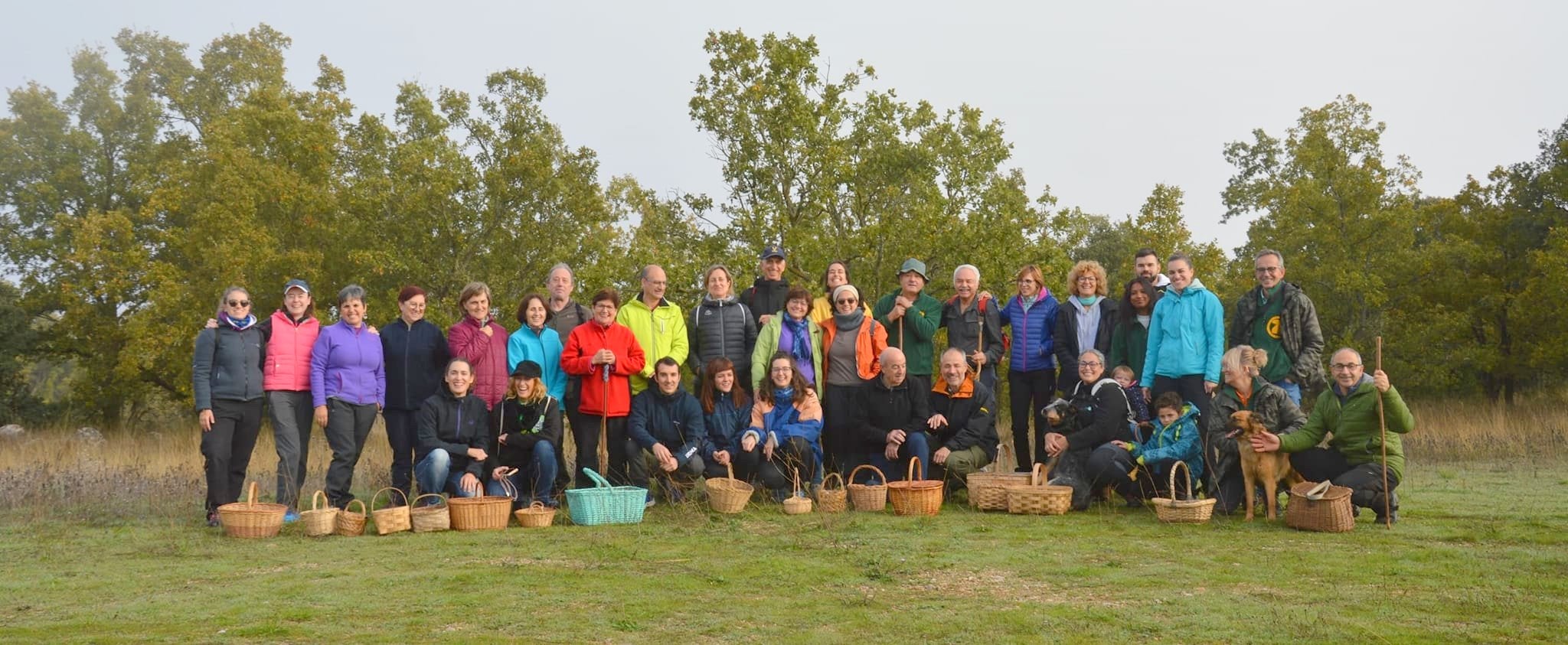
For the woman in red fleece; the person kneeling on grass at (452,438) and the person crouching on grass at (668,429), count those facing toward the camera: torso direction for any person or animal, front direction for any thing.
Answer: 3

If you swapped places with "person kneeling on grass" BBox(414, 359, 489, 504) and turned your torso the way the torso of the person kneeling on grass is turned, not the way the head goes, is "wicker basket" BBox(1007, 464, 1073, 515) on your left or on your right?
on your left

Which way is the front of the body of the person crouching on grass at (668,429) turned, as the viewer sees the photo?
toward the camera

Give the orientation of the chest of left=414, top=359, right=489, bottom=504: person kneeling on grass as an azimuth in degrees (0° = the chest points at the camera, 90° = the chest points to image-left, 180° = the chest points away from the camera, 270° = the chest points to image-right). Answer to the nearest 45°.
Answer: approximately 0°

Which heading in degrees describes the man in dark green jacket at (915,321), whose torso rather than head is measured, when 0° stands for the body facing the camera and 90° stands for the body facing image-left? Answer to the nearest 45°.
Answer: approximately 0°

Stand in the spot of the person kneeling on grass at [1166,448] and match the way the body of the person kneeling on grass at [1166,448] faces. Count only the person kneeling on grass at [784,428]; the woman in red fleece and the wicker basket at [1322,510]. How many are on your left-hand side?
1

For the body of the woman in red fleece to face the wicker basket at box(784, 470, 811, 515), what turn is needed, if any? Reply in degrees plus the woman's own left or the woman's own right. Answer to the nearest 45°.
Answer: approximately 45° to the woman's own left

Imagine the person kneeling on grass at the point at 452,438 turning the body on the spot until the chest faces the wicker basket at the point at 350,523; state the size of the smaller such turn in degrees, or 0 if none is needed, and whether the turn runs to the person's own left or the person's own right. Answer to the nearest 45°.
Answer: approximately 45° to the person's own right

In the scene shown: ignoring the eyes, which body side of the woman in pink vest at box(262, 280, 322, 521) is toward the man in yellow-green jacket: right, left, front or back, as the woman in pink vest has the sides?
left

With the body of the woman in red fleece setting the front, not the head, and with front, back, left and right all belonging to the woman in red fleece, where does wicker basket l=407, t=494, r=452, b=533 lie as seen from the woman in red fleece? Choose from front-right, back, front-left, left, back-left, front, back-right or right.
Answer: front-right

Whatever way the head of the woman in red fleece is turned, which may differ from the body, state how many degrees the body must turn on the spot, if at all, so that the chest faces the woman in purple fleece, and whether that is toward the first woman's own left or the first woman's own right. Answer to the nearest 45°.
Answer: approximately 90° to the first woman's own right

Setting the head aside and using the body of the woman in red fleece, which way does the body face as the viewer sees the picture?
toward the camera

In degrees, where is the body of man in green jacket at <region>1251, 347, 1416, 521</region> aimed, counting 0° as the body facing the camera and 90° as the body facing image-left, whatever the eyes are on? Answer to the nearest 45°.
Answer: approximately 45°

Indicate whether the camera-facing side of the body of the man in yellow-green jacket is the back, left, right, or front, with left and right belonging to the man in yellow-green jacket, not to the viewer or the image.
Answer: front
